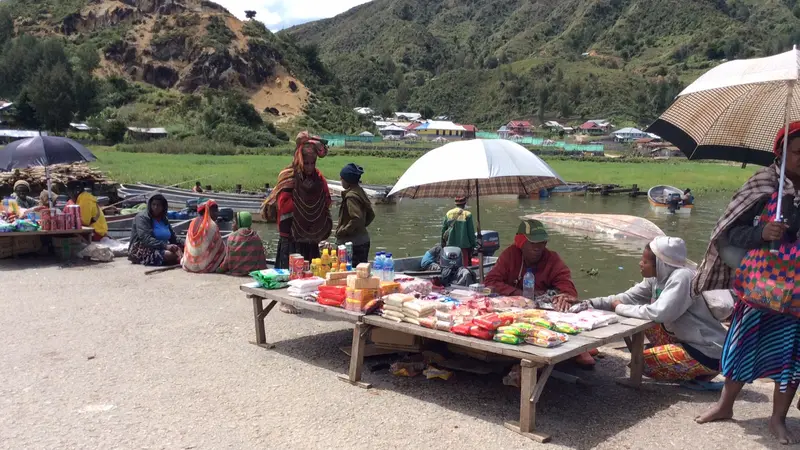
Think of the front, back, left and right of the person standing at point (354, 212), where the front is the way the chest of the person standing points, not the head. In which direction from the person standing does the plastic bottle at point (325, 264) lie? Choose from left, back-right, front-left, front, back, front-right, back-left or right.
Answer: left

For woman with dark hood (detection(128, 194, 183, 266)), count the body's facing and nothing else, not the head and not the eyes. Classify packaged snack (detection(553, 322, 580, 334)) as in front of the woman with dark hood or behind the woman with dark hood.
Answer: in front

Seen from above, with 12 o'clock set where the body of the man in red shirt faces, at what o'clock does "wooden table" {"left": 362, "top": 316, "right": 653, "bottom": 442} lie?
The wooden table is roughly at 12 o'clock from the man in red shirt.

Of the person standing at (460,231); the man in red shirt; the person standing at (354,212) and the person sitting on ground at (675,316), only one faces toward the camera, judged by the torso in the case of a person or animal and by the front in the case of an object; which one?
the man in red shirt

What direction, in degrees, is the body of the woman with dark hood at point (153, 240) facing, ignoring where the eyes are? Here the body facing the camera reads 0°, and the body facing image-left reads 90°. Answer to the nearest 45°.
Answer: approximately 315°

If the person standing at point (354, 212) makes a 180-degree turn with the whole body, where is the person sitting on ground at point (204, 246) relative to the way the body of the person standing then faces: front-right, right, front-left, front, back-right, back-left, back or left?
back-left

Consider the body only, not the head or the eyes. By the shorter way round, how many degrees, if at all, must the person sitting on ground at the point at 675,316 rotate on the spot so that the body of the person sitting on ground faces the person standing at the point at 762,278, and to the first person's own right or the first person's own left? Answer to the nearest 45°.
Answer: approximately 135° to the first person's own left

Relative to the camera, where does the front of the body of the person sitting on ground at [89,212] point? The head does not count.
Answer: to the viewer's left

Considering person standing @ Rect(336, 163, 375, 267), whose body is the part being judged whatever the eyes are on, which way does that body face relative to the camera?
to the viewer's left

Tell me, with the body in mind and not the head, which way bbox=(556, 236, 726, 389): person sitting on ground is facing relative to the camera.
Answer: to the viewer's left

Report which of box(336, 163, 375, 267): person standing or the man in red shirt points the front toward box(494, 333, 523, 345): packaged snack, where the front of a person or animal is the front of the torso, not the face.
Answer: the man in red shirt

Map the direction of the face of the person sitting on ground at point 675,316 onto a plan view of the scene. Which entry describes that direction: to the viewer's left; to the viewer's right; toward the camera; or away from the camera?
to the viewer's left

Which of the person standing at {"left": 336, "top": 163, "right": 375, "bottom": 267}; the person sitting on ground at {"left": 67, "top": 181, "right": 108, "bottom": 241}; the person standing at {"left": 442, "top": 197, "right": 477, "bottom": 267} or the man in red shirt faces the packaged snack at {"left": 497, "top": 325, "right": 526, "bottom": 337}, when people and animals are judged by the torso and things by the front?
the man in red shirt

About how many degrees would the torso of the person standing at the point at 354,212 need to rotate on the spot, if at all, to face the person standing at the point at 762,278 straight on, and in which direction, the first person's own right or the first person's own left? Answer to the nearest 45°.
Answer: approximately 135° to the first person's own left
